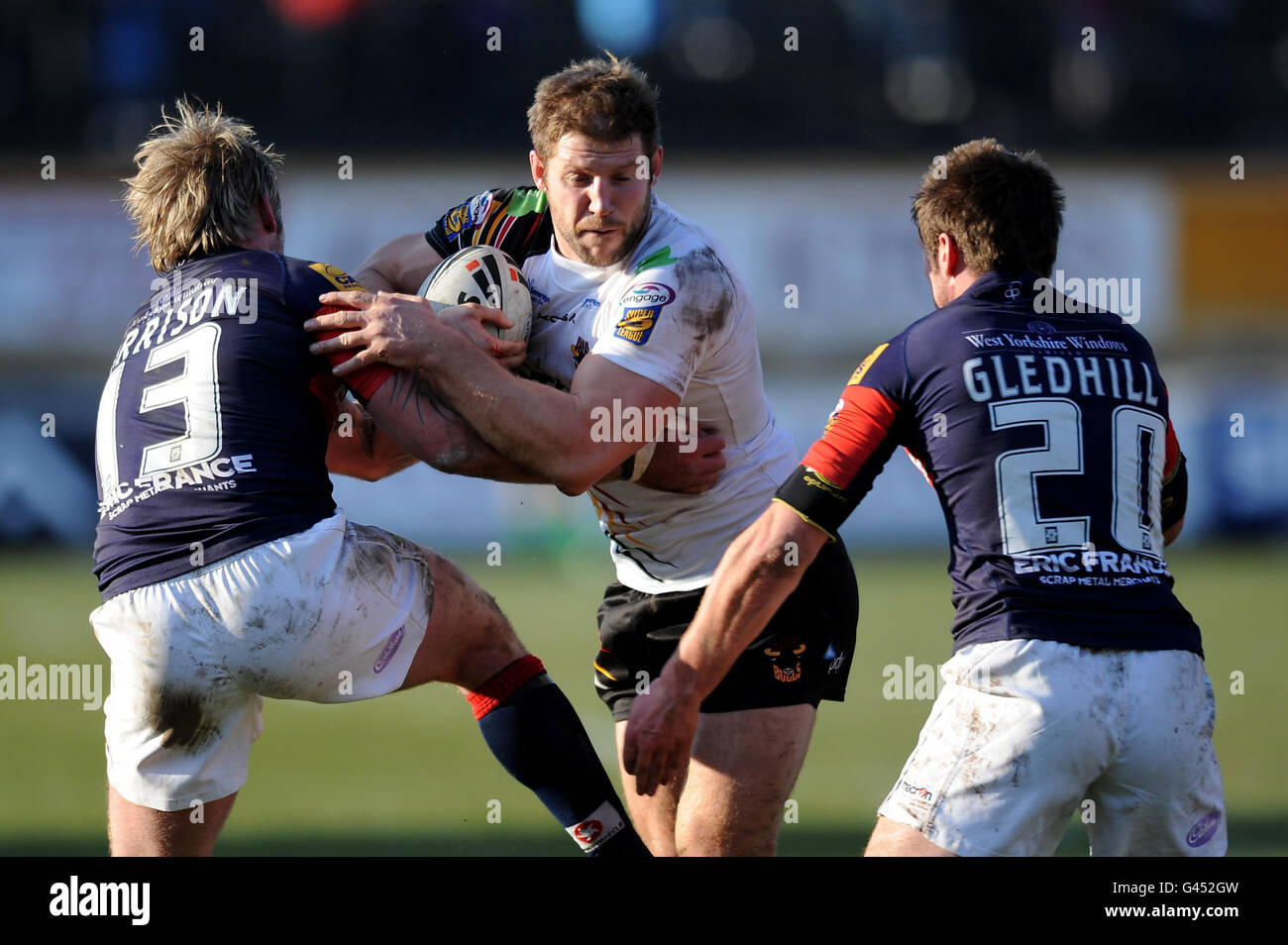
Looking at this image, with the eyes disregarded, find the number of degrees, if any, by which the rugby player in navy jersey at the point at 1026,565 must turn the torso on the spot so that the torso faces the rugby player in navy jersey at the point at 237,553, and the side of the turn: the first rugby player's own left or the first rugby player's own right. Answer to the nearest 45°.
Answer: approximately 45° to the first rugby player's own left

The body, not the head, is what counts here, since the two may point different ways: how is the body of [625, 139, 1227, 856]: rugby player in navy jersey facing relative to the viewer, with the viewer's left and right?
facing away from the viewer and to the left of the viewer

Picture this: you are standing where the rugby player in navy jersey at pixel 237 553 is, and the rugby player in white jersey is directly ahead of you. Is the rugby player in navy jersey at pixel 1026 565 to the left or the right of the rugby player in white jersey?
right

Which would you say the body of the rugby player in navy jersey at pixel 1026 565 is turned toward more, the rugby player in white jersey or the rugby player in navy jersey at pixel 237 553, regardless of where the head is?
the rugby player in white jersey

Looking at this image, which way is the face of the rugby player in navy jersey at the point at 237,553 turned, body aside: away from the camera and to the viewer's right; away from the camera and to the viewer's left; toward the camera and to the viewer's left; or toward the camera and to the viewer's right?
away from the camera and to the viewer's right

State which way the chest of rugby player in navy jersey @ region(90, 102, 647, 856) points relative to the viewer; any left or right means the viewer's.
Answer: facing away from the viewer and to the right of the viewer

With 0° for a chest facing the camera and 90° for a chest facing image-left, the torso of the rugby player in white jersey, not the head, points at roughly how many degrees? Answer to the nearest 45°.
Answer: approximately 45°

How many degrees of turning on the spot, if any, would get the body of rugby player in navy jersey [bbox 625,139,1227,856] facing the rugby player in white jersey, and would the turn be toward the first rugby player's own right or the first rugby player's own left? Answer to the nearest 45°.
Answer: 0° — they already face them

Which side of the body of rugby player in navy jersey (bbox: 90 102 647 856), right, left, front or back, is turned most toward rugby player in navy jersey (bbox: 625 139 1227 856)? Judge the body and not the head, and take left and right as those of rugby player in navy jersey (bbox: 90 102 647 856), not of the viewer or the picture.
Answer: right

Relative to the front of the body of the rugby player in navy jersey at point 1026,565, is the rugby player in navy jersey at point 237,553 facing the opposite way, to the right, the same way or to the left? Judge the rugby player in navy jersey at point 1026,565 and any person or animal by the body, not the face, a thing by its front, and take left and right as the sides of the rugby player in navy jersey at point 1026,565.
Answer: to the right

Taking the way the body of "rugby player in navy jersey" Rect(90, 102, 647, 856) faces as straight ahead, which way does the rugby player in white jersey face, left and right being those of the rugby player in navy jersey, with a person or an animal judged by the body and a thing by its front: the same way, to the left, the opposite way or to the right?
the opposite way

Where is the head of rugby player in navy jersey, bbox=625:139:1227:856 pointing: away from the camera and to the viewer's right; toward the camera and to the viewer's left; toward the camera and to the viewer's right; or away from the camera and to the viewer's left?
away from the camera and to the viewer's left

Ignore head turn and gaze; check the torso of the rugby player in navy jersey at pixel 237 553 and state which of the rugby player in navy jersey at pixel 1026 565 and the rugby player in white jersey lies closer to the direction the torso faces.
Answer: the rugby player in white jersey

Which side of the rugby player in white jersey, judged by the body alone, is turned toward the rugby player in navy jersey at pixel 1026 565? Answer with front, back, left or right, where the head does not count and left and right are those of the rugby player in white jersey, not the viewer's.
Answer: left
